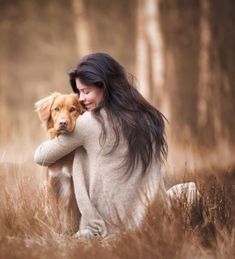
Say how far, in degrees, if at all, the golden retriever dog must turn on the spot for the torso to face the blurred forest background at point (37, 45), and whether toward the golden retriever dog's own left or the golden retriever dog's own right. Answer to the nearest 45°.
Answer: approximately 180°

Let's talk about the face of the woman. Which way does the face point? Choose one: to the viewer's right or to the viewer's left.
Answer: to the viewer's left

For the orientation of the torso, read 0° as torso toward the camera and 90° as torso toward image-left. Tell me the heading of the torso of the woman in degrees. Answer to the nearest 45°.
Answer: approximately 135°

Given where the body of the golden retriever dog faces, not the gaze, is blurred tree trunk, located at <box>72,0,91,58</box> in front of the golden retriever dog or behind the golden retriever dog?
behind

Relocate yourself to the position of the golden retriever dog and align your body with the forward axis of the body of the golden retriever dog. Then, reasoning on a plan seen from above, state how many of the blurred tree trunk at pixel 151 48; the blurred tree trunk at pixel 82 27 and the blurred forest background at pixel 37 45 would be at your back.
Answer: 3

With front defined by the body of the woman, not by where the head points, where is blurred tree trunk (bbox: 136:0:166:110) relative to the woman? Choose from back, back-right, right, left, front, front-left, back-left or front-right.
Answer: front-right

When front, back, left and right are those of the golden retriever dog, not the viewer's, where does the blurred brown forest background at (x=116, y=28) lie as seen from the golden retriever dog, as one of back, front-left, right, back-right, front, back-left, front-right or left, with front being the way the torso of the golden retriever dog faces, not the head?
back

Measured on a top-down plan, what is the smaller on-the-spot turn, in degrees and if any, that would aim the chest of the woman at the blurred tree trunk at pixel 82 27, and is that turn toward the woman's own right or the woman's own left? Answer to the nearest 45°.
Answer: approximately 45° to the woman's own right

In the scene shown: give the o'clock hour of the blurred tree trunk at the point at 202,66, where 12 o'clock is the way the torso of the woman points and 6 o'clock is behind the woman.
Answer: The blurred tree trunk is roughly at 2 o'clock from the woman.

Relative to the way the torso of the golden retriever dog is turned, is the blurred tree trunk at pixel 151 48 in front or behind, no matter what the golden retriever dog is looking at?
behind
